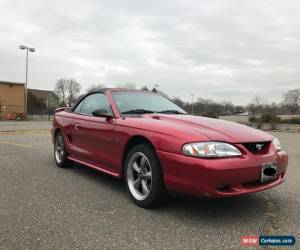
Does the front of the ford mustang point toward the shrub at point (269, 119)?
no

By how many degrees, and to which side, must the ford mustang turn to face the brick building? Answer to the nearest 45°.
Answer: approximately 180°

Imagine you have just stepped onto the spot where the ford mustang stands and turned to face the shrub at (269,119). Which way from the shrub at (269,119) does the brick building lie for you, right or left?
left

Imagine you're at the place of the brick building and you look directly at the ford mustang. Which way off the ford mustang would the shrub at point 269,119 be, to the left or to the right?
left

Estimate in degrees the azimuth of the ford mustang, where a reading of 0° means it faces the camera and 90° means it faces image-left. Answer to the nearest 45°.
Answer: approximately 315°
